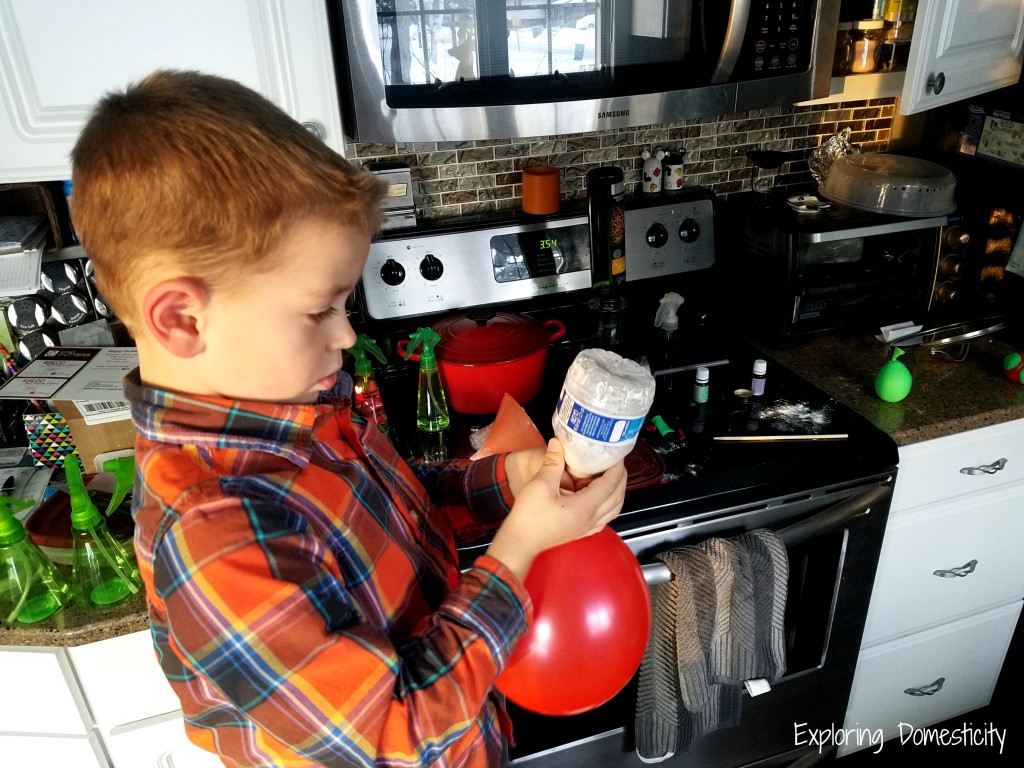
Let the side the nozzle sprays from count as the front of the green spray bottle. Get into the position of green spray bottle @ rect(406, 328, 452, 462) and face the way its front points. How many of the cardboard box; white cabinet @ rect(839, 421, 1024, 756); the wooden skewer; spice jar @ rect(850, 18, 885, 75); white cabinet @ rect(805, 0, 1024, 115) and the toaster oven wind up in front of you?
1

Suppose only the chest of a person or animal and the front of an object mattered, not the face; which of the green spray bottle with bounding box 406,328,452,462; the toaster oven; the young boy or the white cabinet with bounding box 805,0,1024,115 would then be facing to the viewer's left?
the green spray bottle

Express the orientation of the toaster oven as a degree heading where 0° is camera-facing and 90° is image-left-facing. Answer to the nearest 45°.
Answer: approximately 315°

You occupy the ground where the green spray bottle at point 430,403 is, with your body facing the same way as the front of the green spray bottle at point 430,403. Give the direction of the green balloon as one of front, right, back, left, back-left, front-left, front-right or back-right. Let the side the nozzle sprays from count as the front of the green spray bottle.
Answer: back

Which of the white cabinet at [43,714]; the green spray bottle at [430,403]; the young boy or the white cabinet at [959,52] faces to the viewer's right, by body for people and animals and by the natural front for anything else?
the young boy

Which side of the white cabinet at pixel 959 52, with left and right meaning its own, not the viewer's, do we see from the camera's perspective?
front

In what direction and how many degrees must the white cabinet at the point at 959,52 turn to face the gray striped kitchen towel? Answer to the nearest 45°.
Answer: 0° — it already faces it

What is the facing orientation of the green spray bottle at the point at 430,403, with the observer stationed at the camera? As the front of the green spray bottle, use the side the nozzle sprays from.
facing to the left of the viewer

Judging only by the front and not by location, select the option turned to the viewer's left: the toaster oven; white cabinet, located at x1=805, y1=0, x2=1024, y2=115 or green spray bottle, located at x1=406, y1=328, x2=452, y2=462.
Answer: the green spray bottle

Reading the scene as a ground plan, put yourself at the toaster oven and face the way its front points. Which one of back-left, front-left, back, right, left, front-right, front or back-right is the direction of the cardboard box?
right

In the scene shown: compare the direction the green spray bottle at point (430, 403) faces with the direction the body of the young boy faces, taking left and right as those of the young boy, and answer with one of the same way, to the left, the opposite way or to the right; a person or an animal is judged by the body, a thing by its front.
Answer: the opposite way

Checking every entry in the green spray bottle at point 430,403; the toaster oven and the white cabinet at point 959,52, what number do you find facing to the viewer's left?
1

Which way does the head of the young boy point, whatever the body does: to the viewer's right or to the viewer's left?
to the viewer's right

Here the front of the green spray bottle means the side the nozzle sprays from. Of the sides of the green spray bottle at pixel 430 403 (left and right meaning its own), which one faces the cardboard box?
front

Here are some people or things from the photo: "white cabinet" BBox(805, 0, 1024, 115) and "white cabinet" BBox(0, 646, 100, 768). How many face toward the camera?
2

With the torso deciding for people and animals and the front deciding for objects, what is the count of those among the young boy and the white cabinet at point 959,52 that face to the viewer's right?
1

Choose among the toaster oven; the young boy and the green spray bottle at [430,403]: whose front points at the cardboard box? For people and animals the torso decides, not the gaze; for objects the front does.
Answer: the green spray bottle

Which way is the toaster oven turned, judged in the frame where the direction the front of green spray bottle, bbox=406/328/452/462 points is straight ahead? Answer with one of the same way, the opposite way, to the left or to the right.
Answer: to the left

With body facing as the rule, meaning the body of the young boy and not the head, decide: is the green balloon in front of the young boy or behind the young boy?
in front
